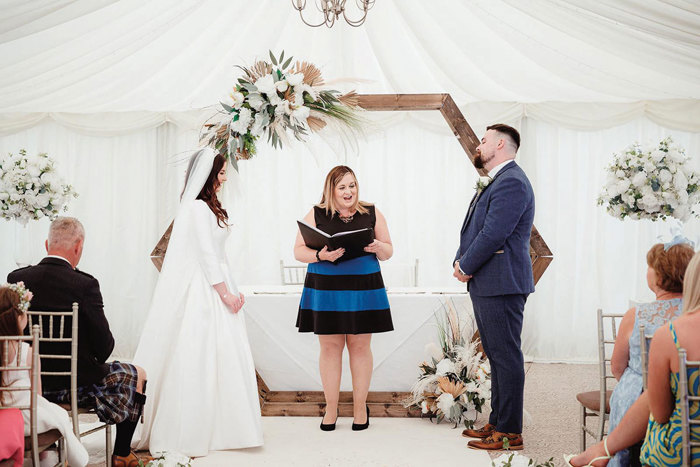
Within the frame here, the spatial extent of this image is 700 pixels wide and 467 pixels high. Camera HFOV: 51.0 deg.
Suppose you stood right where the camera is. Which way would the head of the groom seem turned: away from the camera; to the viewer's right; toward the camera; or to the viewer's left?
to the viewer's left

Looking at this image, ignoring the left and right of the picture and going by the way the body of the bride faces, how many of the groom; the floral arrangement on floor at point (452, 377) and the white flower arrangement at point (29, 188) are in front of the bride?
2

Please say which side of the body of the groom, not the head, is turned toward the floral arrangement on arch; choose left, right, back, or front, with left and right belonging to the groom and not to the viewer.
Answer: front

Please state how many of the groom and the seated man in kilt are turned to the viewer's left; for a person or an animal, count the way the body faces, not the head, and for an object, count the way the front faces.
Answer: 1

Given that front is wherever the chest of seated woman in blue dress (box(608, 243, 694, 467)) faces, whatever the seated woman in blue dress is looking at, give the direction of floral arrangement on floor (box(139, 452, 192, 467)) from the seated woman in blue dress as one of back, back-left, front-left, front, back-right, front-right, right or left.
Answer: front-left

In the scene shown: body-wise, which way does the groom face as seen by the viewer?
to the viewer's left

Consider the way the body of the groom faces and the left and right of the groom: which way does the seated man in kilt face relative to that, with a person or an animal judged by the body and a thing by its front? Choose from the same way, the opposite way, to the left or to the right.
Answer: to the right

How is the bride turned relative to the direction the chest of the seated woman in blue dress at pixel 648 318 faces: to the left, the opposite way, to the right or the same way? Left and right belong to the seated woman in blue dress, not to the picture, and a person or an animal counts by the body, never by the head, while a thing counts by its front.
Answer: to the right

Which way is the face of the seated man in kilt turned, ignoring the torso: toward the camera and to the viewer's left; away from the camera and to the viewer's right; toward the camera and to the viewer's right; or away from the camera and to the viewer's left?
away from the camera and to the viewer's right

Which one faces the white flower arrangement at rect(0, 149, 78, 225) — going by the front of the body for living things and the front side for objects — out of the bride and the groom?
the groom

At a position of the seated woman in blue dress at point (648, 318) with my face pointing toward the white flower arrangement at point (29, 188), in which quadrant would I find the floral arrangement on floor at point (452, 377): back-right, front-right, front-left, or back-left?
front-right

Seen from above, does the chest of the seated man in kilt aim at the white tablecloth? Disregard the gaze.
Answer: yes

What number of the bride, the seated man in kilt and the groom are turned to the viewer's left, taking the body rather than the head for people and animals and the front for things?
1

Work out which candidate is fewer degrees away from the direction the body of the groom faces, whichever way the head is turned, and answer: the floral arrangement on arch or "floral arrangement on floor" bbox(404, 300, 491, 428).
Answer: the floral arrangement on arch

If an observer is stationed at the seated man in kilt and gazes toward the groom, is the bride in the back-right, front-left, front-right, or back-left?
front-left

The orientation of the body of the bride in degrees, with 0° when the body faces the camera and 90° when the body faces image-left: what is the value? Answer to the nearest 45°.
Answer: approximately 270°

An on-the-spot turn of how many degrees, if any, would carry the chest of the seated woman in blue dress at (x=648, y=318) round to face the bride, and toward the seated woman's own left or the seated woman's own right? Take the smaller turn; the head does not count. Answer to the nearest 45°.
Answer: approximately 45° to the seated woman's own left

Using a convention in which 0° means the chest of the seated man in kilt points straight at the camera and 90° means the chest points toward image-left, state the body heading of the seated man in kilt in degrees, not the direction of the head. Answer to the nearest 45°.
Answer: approximately 225°

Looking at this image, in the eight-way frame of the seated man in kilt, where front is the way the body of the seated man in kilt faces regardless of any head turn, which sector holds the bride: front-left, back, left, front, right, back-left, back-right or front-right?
front

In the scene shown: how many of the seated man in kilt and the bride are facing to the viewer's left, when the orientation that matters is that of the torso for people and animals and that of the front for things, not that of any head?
0

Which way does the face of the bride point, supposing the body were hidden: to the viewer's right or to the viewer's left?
to the viewer's right

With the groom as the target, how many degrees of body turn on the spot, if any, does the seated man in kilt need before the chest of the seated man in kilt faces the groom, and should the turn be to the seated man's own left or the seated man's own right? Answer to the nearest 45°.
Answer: approximately 45° to the seated man's own right

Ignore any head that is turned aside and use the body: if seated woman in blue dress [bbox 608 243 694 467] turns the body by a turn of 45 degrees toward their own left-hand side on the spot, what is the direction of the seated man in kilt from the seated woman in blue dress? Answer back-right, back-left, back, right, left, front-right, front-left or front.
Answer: front
